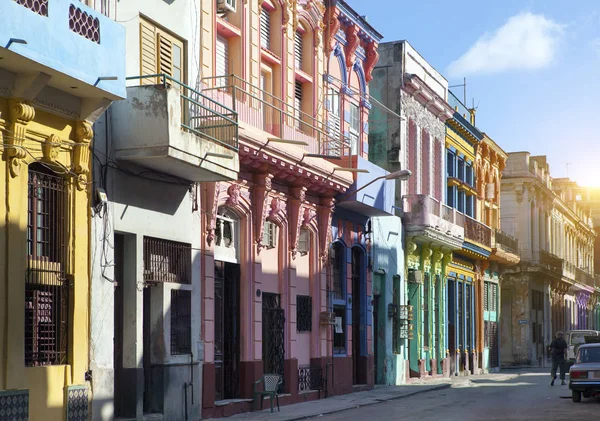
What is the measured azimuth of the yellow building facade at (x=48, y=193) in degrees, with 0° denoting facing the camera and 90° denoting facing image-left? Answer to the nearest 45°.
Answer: approximately 315°

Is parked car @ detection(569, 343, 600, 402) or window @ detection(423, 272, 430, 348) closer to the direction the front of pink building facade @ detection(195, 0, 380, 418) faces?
the parked car

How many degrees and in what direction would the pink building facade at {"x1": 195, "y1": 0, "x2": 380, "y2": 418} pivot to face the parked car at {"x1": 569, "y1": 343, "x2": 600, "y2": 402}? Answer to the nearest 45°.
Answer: approximately 45° to its left

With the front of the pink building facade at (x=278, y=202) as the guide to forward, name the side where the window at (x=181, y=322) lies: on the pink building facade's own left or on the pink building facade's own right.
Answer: on the pink building facade's own right
